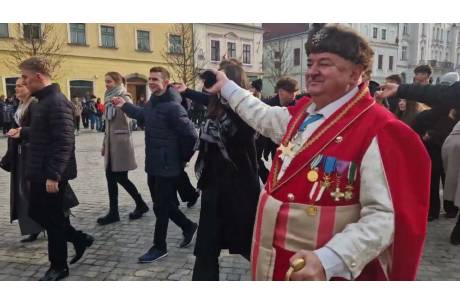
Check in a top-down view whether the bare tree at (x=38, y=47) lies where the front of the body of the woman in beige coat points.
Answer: no

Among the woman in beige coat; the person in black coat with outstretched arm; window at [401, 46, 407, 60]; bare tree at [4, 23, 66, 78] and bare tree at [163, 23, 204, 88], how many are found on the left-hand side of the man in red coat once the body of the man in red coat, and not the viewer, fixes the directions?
0

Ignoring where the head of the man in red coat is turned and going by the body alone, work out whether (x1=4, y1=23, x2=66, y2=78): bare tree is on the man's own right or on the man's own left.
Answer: on the man's own right

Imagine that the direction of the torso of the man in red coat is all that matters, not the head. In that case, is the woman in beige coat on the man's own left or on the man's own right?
on the man's own right

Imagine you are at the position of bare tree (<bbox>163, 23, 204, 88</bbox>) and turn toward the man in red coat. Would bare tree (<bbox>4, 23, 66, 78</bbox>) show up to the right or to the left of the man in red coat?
right

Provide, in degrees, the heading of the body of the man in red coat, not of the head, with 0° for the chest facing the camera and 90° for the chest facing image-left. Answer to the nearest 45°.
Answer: approximately 45°

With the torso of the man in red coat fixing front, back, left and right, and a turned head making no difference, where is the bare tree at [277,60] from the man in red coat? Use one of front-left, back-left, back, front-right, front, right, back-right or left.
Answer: back-right

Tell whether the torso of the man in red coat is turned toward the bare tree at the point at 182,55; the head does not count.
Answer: no

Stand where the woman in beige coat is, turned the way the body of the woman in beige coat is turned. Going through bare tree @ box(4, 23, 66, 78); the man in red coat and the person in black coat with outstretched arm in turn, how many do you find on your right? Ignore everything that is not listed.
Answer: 1

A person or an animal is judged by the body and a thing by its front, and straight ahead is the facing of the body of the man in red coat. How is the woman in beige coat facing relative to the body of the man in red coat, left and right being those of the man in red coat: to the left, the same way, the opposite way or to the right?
the same way

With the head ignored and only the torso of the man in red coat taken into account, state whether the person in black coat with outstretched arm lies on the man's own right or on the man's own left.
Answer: on the man's own right

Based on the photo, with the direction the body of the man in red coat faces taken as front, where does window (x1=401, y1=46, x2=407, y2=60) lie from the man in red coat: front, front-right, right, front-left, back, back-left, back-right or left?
back-right

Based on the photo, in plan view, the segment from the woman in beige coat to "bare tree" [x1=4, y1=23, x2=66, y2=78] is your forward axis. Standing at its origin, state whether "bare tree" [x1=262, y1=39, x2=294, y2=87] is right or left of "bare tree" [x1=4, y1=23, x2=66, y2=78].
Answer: right

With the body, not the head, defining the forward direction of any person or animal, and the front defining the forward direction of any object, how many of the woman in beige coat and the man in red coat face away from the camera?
0
